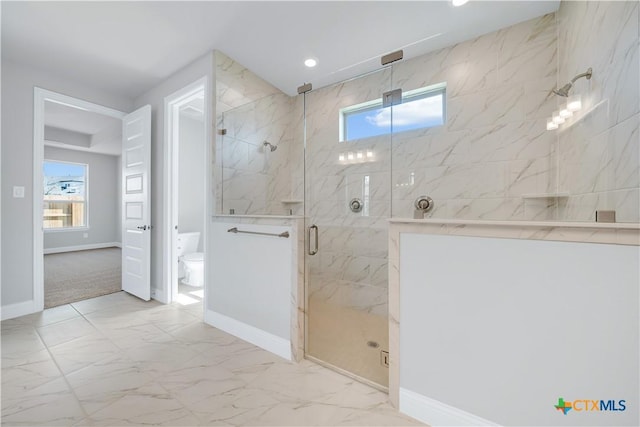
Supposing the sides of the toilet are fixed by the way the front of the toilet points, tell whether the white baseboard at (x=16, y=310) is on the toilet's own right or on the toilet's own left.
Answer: on the toilet's own right

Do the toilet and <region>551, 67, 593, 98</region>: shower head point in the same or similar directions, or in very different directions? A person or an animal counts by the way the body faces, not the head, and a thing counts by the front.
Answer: very different directions

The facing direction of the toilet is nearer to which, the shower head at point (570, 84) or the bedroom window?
the shower head

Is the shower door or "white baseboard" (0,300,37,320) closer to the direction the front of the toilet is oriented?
the shower door

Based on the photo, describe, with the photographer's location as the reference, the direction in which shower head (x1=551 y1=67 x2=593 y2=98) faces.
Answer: facing to the left of the viewer

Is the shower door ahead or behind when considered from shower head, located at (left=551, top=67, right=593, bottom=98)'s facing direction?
ahead

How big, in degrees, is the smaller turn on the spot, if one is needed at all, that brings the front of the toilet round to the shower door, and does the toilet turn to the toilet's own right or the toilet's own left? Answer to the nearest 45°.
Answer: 0° — it already faces it

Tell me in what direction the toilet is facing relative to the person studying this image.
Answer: facing the viewer and to the right of the viewer

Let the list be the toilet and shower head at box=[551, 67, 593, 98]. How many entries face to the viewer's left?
1

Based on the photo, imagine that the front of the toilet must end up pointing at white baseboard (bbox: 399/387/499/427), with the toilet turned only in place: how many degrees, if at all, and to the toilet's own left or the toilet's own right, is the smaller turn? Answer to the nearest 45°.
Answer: approximately 45° to the toilet's own right

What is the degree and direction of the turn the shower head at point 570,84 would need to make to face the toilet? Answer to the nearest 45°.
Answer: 0° — it already faces it

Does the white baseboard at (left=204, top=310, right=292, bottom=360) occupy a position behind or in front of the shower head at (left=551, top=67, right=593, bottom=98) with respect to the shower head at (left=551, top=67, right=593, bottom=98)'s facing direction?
in front

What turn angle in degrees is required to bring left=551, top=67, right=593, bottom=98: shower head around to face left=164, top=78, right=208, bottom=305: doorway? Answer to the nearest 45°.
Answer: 0° — it already faces it
